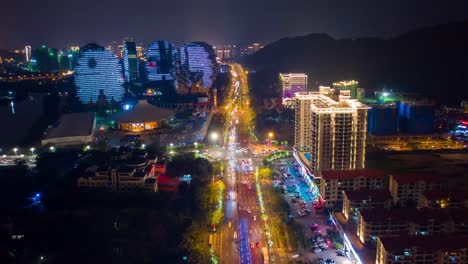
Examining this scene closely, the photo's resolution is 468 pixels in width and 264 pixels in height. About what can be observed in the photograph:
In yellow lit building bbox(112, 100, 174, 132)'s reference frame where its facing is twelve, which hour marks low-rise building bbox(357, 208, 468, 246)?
The low-rise building is roughly at 11 o'clock from the yellow lit building.

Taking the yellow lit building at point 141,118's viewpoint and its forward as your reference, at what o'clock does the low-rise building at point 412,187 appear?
The low-rise building is roughly at 11 o'clock from the yellow lit building.

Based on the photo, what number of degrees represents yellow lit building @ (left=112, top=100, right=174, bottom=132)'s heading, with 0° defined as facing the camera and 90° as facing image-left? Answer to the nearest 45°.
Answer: approximately 0°

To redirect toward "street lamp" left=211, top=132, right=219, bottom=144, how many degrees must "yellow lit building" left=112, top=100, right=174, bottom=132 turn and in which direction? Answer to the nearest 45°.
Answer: approximately 90° to its left

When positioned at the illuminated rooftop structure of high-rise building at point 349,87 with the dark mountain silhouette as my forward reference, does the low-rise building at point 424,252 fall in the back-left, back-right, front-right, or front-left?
back-right

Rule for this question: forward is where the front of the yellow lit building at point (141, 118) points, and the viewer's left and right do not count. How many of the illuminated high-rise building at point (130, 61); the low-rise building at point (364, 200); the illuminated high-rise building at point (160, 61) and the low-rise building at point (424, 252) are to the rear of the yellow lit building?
2

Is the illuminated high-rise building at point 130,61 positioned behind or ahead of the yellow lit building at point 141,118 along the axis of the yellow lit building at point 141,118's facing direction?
behind

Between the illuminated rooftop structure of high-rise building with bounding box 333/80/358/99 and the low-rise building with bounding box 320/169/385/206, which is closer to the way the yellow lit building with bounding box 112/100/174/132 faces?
the low-rise building
